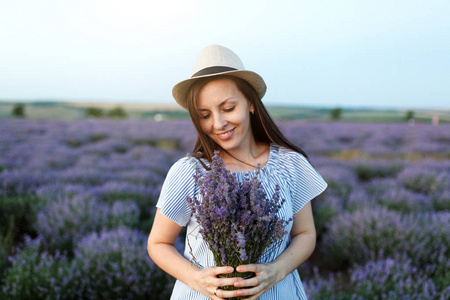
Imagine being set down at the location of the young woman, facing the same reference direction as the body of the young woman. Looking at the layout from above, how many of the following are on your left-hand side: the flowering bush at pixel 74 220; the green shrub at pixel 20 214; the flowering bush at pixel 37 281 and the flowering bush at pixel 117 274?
0

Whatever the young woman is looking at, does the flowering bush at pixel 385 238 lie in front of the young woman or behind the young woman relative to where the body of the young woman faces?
behind

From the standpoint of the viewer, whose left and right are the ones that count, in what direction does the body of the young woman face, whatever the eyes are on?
facing the viewer

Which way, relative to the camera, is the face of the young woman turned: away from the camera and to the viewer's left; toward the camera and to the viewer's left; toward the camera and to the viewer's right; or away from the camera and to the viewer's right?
toward the camera and to the viewer's left

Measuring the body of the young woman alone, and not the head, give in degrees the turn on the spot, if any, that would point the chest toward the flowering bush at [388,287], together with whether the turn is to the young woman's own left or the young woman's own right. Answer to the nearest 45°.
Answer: approximately 135° to the young woman's own left

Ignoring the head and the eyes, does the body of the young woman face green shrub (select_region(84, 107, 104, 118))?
no

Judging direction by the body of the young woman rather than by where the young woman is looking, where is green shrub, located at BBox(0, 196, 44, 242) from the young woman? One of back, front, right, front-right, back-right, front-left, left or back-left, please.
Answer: back-right

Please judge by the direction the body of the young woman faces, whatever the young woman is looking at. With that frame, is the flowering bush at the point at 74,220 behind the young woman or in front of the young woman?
behind

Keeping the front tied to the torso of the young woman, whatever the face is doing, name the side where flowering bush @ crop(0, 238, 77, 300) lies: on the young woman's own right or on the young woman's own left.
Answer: on the young woman's own right

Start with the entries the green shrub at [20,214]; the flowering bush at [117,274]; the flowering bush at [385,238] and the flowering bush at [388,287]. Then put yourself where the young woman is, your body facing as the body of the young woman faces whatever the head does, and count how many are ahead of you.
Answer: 0

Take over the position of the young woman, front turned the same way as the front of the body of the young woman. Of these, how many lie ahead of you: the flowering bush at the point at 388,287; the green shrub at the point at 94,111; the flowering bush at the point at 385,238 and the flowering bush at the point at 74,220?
0
